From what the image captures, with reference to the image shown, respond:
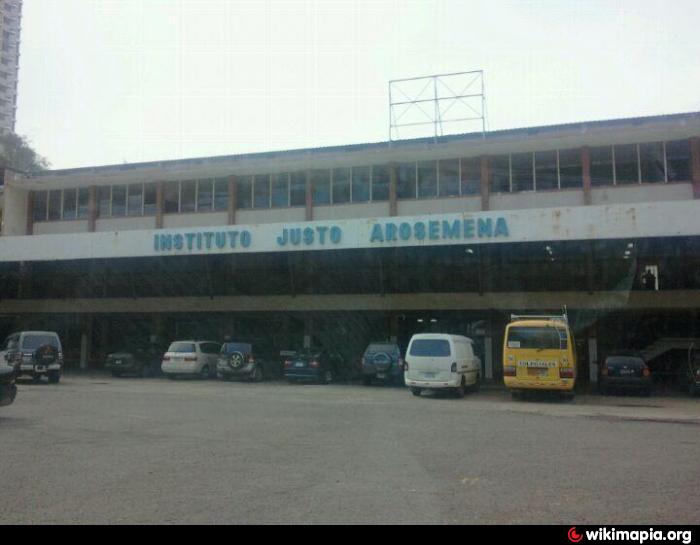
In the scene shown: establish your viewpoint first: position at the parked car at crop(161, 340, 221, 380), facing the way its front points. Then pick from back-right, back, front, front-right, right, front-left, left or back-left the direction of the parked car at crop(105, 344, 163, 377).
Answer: left

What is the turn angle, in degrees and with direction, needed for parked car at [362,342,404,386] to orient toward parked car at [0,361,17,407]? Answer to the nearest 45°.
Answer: approximately 135° to its left

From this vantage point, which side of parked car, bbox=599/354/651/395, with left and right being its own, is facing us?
back

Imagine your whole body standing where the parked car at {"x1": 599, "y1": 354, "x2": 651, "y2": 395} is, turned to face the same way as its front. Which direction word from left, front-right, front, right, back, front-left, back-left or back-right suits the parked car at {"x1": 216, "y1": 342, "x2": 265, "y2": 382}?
left

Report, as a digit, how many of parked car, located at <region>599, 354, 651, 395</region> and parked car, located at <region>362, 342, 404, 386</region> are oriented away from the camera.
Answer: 2

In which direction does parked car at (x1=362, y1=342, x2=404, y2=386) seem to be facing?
away from the camera
